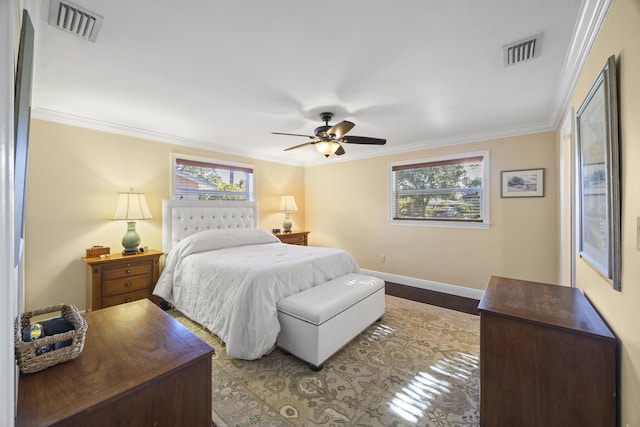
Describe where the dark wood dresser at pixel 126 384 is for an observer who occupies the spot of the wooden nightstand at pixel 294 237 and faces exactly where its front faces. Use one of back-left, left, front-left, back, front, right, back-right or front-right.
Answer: front-right

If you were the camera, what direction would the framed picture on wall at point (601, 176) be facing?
facing to the left of the viewer

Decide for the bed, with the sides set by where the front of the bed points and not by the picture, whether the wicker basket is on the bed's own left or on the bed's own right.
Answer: on the bed's own right

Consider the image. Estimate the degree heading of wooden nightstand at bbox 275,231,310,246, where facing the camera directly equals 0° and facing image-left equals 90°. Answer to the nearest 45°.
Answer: approximately 315°

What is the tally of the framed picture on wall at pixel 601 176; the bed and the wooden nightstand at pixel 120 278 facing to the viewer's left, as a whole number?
1

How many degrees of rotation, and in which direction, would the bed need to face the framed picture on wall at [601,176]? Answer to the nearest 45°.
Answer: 0° — it already faces it

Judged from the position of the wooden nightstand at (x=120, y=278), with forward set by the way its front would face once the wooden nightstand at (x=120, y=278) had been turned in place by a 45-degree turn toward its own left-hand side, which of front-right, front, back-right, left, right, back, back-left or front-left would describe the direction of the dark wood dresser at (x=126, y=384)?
right

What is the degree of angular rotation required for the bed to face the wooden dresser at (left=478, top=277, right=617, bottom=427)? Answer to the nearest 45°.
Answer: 0° — it already faces it
